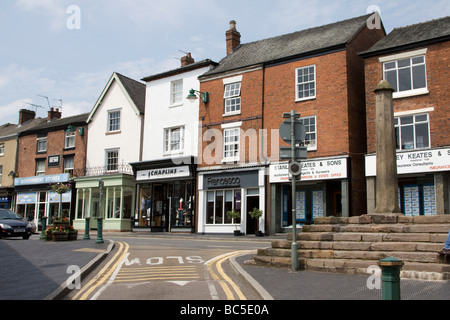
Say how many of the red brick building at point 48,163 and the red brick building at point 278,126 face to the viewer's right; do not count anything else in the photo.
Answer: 0

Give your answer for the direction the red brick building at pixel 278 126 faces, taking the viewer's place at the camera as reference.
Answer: facing the viewer and to the left of the viewer

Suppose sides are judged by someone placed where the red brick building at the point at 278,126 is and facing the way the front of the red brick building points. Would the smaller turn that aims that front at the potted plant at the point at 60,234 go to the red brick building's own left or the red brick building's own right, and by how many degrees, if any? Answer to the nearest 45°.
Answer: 0° — it already faces it

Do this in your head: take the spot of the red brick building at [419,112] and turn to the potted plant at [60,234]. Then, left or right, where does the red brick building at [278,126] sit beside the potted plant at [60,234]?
right

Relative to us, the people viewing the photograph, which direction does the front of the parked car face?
facing the viewer and to the right of the viewer

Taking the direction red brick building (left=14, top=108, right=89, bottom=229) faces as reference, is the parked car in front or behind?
in front

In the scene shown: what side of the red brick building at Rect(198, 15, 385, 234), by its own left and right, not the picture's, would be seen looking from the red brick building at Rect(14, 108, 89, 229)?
right

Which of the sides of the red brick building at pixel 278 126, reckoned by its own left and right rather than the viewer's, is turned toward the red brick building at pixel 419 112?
left

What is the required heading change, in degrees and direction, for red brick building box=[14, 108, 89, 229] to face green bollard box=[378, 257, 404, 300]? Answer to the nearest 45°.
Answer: approximately 45° to its left
